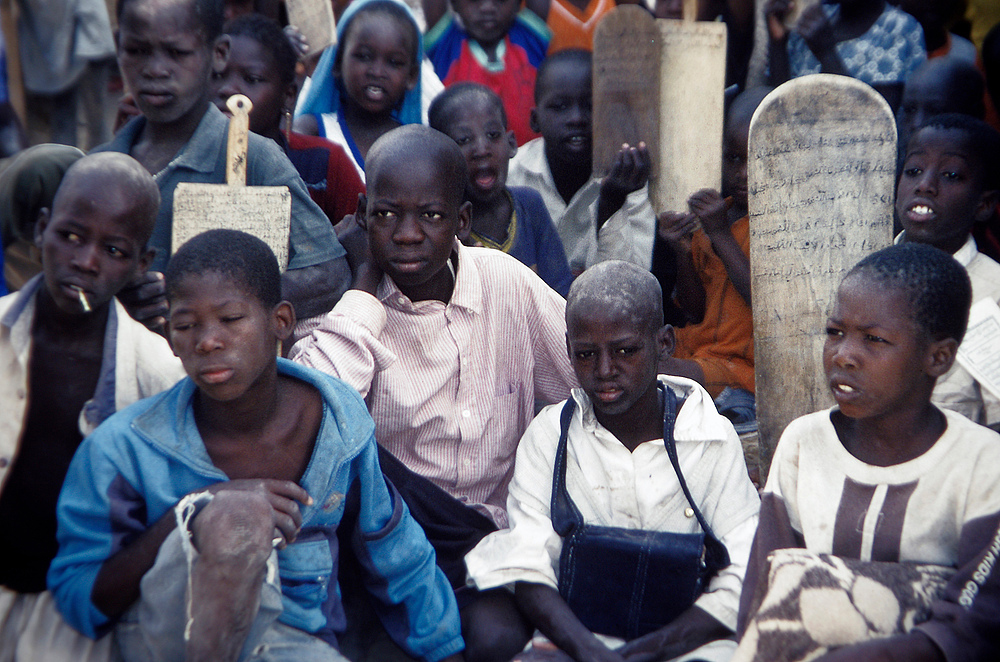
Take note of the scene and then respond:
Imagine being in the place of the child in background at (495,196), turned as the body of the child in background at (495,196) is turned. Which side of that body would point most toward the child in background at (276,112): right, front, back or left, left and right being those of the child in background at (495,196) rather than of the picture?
right

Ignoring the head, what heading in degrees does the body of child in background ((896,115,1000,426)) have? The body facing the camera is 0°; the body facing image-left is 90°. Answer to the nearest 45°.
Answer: approximately 45°

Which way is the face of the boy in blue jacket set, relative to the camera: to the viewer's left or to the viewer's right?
to the viewer's left

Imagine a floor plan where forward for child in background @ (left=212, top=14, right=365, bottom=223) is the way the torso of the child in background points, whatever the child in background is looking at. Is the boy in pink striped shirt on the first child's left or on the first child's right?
on the first child's left

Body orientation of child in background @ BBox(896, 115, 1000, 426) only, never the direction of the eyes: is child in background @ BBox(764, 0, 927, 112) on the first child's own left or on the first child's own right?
on the first child's own right

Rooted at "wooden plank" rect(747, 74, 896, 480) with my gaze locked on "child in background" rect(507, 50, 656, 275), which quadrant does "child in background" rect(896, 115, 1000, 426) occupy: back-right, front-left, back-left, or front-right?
back-right

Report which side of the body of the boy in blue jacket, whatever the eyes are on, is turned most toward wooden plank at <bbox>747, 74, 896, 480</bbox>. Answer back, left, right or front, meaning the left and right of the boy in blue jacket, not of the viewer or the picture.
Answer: left

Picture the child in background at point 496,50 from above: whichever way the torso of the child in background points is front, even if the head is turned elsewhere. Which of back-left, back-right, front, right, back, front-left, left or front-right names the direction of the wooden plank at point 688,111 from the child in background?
front-left

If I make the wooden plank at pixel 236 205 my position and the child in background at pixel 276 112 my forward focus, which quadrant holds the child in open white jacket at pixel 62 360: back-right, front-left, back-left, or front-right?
back-left
